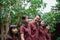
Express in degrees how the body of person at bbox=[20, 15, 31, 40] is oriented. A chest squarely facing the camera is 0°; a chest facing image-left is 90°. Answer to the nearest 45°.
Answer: approximately 315°

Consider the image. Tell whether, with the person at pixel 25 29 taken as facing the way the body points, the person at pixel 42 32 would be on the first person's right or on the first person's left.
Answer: on the first person's left

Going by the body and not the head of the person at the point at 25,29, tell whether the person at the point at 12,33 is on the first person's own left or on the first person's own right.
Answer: on the first person's own right
